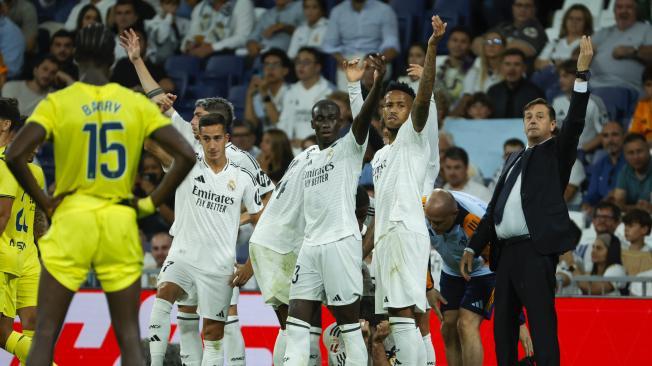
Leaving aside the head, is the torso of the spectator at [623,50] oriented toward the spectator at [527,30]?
no

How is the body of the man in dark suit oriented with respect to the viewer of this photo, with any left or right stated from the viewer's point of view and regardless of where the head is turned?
facing the viewer and to the left of the viewer

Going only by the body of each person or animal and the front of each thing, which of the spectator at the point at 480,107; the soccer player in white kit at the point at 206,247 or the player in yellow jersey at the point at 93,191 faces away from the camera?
the player in yellow jersey

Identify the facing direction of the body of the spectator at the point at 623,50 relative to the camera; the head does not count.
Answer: toward the camera

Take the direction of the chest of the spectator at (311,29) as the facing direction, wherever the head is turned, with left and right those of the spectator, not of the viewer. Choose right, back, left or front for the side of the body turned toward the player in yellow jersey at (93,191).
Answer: front

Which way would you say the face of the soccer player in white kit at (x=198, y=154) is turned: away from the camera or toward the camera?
toward the camera

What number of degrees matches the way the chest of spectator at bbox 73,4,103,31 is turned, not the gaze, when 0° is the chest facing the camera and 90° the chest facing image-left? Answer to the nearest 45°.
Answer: approximately 0°

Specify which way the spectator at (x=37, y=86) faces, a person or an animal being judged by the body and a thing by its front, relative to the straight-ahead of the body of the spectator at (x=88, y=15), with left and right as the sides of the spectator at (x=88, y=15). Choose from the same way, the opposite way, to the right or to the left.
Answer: the same way

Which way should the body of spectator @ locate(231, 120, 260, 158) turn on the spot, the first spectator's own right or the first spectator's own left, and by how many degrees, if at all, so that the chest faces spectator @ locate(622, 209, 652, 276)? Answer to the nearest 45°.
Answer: approximately 90° to the first spectator's own left

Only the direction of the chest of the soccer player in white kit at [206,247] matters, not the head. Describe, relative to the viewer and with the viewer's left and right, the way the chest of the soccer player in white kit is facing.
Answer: facing the viewer

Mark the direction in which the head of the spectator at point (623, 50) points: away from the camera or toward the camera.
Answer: toward the camera

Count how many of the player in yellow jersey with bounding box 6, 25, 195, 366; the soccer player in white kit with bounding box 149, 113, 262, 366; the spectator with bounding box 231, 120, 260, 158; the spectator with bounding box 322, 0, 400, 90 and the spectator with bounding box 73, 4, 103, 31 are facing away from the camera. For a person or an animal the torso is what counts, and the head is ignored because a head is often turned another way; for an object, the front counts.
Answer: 1

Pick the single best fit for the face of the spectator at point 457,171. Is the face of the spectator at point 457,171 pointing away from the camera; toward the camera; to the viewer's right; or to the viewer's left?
toward the camera

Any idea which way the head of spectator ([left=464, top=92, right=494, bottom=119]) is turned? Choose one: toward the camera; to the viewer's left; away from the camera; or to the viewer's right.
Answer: toward the camera

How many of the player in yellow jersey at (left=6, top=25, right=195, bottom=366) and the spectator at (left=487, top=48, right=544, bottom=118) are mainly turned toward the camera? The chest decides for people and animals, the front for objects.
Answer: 1

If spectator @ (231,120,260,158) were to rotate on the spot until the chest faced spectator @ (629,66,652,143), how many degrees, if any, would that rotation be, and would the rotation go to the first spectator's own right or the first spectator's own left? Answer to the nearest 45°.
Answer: approximately 135° to the first spectator's own left

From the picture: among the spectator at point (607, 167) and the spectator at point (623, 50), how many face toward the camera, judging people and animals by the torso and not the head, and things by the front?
2
